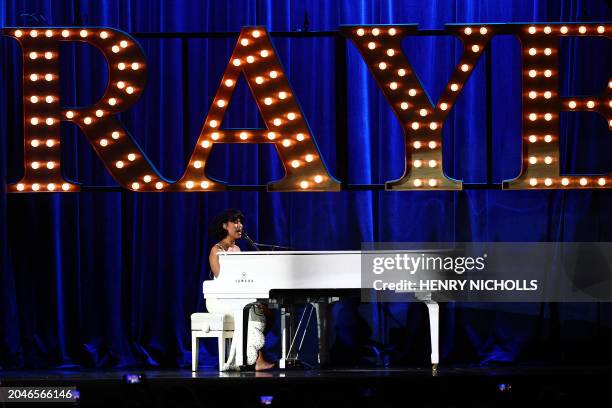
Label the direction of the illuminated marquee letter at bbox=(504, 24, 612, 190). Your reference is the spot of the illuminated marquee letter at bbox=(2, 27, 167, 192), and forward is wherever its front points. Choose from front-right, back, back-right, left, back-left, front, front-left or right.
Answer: left

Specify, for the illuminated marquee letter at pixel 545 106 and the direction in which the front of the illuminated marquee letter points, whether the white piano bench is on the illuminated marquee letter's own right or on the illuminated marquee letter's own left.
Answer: on the illuminated marquee letter's own right

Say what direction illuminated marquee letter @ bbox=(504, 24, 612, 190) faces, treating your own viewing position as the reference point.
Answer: facing the viewer

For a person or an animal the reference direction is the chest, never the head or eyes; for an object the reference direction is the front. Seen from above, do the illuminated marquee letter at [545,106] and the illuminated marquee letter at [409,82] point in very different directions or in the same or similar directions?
same or similar directions

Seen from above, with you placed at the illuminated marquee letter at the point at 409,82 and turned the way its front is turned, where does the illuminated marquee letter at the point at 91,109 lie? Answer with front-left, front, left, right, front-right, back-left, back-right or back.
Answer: right

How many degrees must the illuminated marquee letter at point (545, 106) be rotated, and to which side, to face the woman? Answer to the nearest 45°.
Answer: approximately 90° to its right

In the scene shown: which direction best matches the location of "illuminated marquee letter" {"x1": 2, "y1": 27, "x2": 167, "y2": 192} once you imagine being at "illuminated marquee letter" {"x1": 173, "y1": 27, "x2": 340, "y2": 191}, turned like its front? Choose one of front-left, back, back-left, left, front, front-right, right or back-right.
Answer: right

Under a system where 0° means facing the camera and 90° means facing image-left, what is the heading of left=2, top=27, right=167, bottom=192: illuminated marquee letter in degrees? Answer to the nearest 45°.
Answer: approximately 0°

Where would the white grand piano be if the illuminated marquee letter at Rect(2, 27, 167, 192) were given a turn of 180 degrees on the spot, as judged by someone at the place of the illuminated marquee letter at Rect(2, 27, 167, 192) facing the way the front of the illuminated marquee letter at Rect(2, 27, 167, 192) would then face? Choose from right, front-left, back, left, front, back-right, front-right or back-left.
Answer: back-right

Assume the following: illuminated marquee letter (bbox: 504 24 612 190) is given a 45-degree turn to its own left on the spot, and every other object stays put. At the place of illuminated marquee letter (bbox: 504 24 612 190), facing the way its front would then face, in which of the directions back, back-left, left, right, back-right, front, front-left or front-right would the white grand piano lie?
right

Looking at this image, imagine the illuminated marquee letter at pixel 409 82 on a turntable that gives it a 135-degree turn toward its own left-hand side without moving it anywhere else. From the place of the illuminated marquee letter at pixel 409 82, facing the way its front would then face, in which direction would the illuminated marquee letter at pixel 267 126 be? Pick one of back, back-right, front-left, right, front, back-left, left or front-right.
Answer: back-left

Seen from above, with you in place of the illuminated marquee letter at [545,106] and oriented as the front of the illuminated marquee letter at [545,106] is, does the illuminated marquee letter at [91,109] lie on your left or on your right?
on your right

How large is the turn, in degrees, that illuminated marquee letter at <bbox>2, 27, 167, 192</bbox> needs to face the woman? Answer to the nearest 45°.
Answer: approximately 90° to its left
